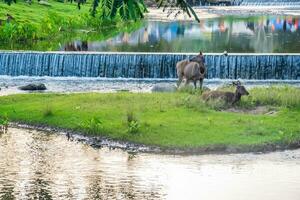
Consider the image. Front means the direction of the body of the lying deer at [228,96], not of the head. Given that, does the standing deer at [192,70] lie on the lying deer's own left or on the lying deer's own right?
on the lying deer's own left

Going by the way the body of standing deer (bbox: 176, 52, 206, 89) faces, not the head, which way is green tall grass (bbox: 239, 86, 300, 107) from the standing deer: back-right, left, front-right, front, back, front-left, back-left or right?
front

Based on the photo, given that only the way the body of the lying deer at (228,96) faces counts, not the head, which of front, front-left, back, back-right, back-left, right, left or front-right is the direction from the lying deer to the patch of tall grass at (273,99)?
front

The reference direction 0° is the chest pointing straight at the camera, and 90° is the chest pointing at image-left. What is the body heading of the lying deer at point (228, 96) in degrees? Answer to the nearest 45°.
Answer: approximately 270°

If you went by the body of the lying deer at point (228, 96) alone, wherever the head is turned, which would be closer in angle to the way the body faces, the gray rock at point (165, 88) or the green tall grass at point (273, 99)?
the green tall grass

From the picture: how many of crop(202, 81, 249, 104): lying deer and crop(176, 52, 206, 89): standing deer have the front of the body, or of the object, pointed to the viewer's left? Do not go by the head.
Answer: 0

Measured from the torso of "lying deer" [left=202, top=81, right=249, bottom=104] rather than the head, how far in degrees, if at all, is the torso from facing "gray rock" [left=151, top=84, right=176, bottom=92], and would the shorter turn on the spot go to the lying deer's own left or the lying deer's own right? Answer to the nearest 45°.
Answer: approximately 135° to the lying deer's own left

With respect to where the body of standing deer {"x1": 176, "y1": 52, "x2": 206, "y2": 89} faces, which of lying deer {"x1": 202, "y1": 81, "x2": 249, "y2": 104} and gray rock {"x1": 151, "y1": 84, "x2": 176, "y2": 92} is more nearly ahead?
the lying deer

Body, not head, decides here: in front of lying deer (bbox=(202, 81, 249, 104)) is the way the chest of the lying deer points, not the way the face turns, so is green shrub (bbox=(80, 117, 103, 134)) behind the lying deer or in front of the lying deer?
behind

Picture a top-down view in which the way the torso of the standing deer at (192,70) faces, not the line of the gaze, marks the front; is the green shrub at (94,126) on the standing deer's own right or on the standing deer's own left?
on the standing deer's own right
